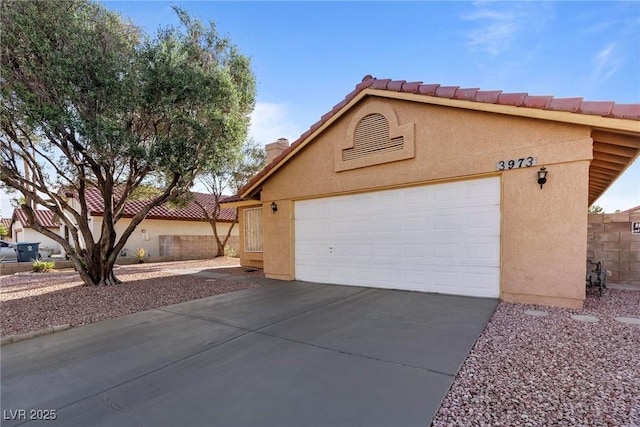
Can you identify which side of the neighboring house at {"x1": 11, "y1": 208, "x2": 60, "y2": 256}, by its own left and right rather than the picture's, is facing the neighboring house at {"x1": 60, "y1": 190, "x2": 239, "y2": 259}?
left

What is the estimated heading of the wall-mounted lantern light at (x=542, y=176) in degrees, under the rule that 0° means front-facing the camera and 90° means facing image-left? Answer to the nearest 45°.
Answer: approximately 0°

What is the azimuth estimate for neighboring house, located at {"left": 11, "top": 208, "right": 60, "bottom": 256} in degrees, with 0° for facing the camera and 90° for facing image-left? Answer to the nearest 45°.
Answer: approximately 45°
